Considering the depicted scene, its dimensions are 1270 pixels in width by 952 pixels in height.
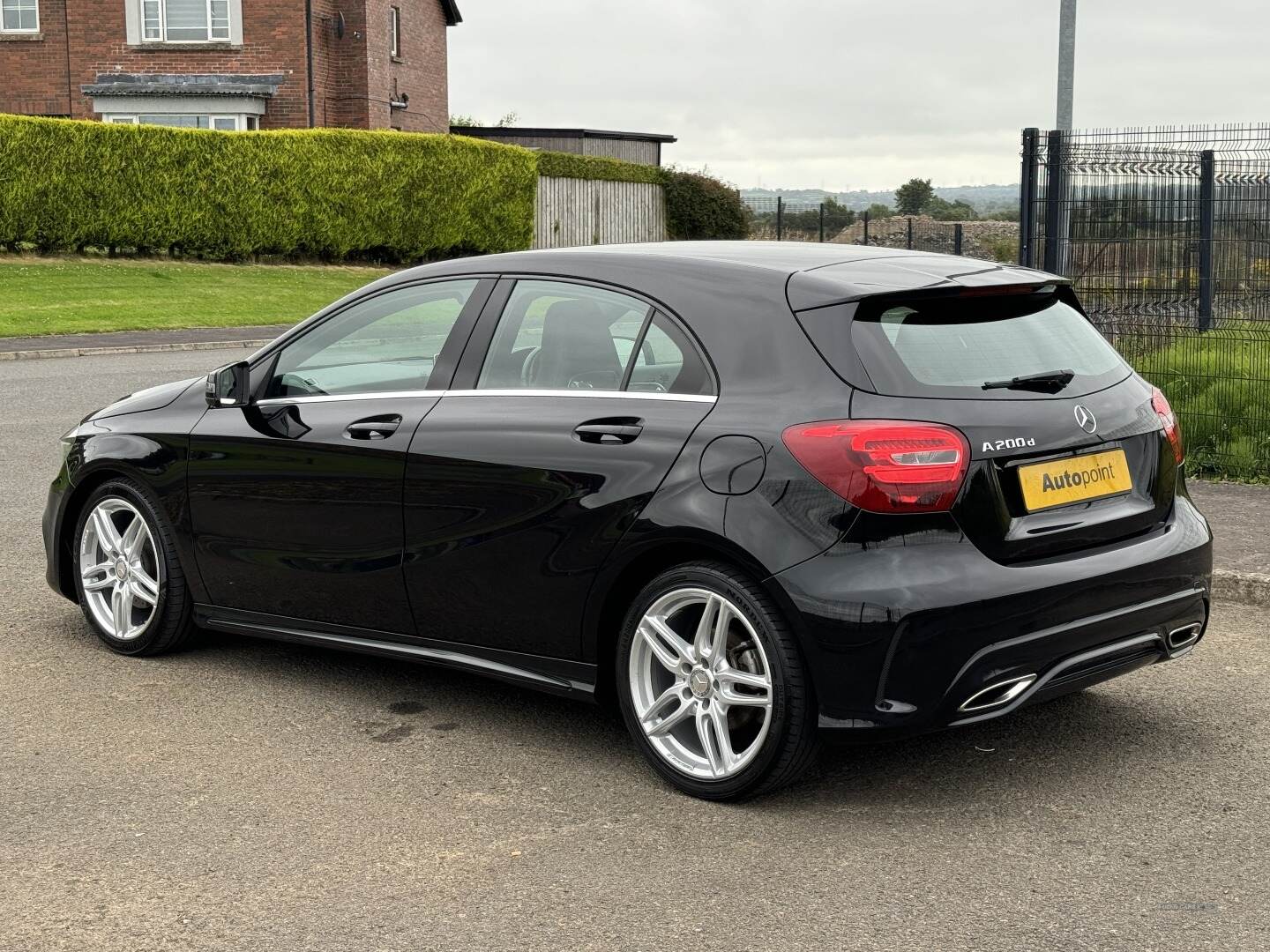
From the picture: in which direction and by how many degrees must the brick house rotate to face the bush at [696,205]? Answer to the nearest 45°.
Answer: approximately 90° to its left

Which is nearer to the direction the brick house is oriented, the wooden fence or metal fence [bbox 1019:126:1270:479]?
the metal fence

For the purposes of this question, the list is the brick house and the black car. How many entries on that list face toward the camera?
1

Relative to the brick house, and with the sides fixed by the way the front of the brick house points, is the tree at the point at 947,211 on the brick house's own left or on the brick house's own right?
on the brick house's own left

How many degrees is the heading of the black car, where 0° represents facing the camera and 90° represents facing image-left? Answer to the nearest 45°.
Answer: approximately 135°

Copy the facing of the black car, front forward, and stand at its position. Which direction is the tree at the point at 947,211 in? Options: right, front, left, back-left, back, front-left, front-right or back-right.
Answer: front-right

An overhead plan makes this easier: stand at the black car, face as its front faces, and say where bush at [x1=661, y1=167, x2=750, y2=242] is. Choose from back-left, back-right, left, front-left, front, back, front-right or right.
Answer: front-right

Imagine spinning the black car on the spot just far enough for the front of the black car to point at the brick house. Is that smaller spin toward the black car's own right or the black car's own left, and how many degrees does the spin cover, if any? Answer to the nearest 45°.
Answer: approximately 45° to the black car's own right

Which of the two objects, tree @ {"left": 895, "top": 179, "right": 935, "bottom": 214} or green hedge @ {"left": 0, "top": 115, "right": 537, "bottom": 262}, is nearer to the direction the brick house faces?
the green hedge

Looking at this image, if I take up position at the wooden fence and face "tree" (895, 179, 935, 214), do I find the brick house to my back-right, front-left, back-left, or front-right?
back-left

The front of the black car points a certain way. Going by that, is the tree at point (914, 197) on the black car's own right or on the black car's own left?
on the black car's own right

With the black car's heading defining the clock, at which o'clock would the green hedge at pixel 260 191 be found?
The green hedge is roughly at 1 o'clock from the black car.

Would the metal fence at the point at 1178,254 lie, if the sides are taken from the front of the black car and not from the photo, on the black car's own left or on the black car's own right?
on the black car's own right

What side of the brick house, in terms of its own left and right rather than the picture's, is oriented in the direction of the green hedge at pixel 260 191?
front

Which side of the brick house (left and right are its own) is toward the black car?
front

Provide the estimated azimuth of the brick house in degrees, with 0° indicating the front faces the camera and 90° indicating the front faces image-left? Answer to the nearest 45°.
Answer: approximately 0°

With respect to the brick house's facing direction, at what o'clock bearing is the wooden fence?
The wooden fence is roughly at 9 o'clock from the brick house.

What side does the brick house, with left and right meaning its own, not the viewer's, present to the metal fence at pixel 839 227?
left
